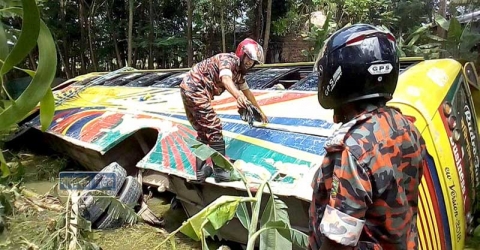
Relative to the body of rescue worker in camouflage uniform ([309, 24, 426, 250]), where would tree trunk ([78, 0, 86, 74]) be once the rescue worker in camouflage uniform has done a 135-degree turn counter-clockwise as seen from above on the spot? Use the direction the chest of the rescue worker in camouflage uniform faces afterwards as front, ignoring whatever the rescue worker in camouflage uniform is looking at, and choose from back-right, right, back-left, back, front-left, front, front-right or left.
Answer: back-right

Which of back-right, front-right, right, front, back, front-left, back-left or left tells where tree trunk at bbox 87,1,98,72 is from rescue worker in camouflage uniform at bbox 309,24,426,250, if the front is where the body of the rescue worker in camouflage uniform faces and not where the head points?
front

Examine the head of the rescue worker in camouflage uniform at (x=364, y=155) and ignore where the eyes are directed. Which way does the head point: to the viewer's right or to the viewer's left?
to the viewer's left

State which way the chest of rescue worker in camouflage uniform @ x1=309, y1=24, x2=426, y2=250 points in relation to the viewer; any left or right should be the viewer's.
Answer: facing away from the viewer and to the left of the viewer

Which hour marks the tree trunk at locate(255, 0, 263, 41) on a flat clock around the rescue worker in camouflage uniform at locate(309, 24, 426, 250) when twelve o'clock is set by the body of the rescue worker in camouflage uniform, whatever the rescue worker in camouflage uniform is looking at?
The tree trunk is roughly at 1 o'clock from the rescue worker in camouflage uniform.

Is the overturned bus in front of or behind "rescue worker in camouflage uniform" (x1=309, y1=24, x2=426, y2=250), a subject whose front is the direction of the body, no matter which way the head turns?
in front

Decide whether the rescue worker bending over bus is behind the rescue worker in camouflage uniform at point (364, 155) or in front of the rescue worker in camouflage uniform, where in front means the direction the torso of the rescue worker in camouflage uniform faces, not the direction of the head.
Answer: in front

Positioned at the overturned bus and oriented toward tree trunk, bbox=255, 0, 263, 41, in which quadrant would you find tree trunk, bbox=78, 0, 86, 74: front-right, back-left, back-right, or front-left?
front-left
